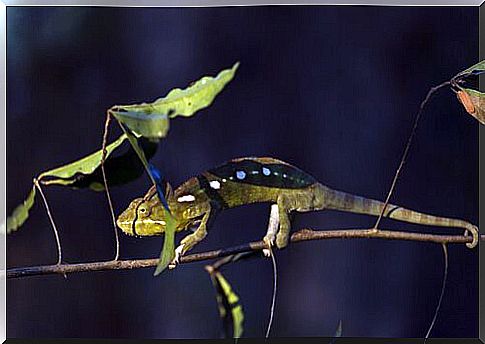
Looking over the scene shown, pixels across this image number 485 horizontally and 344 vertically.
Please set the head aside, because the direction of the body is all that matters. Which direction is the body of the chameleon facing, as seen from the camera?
to the viewer's left

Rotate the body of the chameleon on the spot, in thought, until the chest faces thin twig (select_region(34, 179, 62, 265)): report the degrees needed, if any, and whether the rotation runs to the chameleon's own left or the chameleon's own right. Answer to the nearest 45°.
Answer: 0° — it already faces it

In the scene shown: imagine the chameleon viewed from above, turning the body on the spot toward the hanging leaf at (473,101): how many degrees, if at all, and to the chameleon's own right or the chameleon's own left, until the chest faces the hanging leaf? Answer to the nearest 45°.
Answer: approximately 180°

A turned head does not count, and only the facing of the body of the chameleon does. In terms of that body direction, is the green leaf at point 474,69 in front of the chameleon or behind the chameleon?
behind
